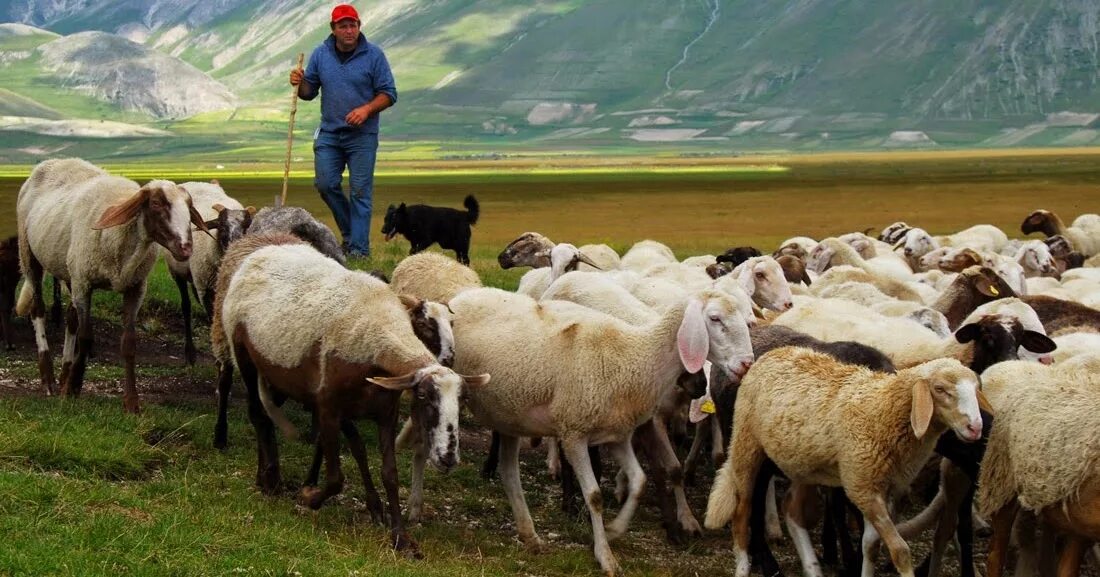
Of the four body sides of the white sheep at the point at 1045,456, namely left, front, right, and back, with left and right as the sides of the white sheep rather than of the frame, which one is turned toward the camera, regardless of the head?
right

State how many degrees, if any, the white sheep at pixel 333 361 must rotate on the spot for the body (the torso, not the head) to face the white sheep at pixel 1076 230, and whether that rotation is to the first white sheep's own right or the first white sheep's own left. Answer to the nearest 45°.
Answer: approximately 90° to the first white sheep's own left

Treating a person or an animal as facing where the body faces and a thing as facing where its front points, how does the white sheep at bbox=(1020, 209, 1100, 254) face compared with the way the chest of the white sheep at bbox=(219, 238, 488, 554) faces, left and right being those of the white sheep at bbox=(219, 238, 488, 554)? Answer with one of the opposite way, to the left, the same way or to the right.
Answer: the opposite way

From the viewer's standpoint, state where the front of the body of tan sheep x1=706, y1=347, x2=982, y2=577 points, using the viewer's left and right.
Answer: facing to the right of the viewer

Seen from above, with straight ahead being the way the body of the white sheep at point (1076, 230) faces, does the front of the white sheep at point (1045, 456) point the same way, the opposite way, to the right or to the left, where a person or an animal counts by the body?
the opposite way

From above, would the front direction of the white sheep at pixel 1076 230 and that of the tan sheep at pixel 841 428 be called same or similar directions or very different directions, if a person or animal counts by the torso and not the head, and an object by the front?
very different directions

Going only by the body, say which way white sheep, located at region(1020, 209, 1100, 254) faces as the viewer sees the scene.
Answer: to the viewer's left

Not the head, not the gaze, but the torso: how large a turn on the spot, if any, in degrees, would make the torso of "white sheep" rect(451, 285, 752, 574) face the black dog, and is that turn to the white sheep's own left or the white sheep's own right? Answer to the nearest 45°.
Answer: approximately 90° to the white sheep's own left

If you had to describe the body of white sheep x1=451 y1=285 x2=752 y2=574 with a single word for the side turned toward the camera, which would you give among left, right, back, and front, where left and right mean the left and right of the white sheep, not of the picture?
right

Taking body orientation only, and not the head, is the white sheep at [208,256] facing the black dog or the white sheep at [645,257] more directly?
the white sheep

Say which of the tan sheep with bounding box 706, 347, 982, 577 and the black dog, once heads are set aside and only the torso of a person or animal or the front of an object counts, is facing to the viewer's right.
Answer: the tan sheep

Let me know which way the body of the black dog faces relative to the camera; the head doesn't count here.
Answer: to the viewer's left

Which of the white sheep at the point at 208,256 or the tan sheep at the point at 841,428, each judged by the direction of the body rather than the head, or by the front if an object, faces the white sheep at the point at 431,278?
the white sheep at the point at 208,256
